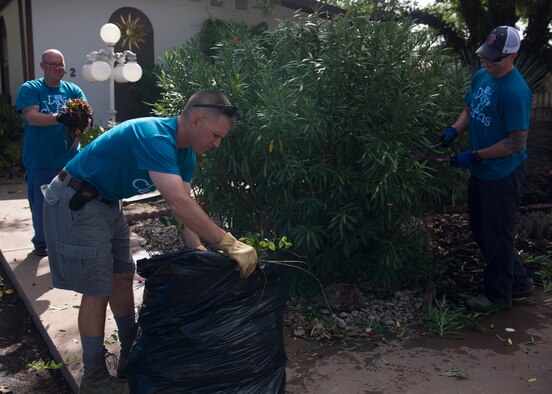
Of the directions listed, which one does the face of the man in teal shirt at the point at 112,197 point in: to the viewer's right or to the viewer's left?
to the viewer's right

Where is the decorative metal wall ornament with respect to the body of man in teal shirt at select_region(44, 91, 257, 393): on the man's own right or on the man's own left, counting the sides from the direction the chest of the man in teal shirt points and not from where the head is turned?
on the man's own left

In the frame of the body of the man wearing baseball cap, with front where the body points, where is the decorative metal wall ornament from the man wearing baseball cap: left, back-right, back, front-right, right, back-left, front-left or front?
right

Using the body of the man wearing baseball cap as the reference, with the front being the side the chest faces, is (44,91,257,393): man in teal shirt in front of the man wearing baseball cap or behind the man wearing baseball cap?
in front

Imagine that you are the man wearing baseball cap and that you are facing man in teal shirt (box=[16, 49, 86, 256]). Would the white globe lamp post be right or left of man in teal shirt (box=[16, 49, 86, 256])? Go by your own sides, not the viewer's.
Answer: right

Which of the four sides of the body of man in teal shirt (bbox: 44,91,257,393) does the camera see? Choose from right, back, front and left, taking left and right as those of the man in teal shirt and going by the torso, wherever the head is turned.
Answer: right

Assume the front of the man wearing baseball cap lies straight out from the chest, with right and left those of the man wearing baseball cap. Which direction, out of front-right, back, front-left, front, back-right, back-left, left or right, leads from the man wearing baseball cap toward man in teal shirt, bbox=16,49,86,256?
front-right

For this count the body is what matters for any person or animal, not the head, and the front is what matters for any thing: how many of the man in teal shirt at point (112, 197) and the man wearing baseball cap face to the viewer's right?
1

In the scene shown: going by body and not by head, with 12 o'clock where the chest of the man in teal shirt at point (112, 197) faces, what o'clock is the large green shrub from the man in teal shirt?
The large green shrub is roughly at 11 o'clock from the man in teal shirt.

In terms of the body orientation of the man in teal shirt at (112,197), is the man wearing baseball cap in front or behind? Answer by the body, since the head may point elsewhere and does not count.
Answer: in front

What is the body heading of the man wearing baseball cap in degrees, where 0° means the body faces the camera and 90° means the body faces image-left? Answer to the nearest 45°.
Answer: approximately 45°

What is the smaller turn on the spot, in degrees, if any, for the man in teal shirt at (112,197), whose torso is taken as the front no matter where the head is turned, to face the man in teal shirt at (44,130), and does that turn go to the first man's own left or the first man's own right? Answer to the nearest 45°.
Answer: approximately 90° to the first man's own left

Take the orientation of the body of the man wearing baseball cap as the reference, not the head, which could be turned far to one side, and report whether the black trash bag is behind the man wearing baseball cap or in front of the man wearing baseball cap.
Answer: in front

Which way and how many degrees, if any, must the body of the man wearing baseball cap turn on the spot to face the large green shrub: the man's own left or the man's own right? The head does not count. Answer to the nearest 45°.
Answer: approximately 45° to the man's own right

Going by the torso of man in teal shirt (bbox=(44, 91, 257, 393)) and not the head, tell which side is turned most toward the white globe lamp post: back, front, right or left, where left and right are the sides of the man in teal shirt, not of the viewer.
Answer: left
